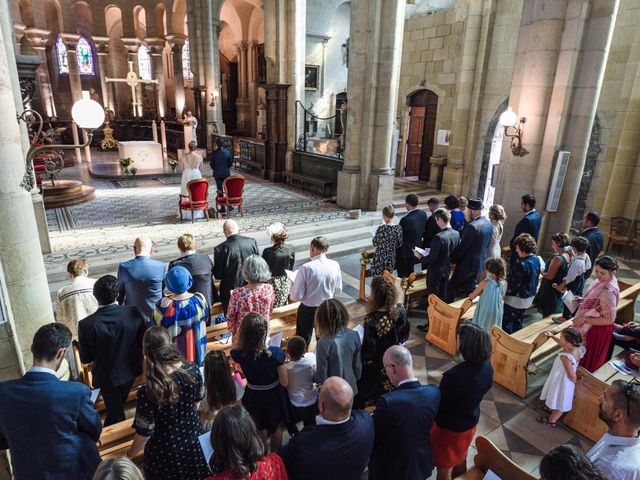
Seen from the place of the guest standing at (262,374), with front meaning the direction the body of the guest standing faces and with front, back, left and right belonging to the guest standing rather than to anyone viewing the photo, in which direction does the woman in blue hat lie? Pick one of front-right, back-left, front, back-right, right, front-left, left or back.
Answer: front-left

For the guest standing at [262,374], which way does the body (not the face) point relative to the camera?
away from the camera

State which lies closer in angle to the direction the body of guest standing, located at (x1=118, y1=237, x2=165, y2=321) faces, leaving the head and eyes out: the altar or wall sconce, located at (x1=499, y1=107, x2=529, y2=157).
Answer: the altar

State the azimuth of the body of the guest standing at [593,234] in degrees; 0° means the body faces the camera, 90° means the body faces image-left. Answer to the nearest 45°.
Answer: approximately 90°

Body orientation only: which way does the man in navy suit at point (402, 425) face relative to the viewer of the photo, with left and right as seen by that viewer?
facing away from the viewer and to the left of the viewer

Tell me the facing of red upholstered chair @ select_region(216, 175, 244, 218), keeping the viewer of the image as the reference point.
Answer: facing away from the viewer and to the left of the viewer

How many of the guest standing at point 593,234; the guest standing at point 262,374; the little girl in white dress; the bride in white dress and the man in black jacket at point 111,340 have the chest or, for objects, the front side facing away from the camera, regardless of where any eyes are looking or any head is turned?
3

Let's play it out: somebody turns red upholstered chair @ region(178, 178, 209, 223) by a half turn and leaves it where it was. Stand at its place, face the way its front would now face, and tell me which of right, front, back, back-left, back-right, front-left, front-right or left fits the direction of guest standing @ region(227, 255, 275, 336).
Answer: front-right

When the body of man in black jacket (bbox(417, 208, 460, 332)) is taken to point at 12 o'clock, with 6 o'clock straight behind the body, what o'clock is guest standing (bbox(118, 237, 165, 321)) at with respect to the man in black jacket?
The guest standing is roughly at 9 o'clock from the man in black jacket.

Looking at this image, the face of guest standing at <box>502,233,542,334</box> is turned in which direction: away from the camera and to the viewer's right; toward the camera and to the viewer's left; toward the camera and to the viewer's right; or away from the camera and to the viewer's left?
away from the camera and to the viewer's left

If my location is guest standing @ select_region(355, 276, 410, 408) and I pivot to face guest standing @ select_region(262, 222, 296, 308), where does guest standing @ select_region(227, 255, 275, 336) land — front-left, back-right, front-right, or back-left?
front-left

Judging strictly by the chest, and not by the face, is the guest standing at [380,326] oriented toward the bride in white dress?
yes

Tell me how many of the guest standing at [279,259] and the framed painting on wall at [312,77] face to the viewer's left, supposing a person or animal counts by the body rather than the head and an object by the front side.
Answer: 0

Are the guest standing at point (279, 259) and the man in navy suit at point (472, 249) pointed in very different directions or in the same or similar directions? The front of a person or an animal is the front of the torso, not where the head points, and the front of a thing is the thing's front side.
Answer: same or similar directions

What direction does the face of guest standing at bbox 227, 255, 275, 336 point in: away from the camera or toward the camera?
away from the camera

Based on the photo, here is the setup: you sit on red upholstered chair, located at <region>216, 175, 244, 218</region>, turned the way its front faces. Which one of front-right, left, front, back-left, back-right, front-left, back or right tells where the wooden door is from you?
right

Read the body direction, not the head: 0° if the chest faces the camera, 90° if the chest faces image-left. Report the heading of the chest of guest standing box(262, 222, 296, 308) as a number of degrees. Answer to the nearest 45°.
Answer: approximately 180°

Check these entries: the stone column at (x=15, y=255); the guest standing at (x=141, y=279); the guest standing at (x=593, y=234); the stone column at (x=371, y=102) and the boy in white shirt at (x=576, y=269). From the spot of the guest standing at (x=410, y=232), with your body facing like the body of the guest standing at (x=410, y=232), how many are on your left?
2

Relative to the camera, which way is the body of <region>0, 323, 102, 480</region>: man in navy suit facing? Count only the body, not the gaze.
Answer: away from the camera

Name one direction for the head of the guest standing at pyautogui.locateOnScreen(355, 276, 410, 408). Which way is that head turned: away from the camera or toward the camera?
away from the camera

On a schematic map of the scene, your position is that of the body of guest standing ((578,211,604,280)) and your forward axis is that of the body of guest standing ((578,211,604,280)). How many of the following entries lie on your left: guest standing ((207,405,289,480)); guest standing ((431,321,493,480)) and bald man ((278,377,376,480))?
3
